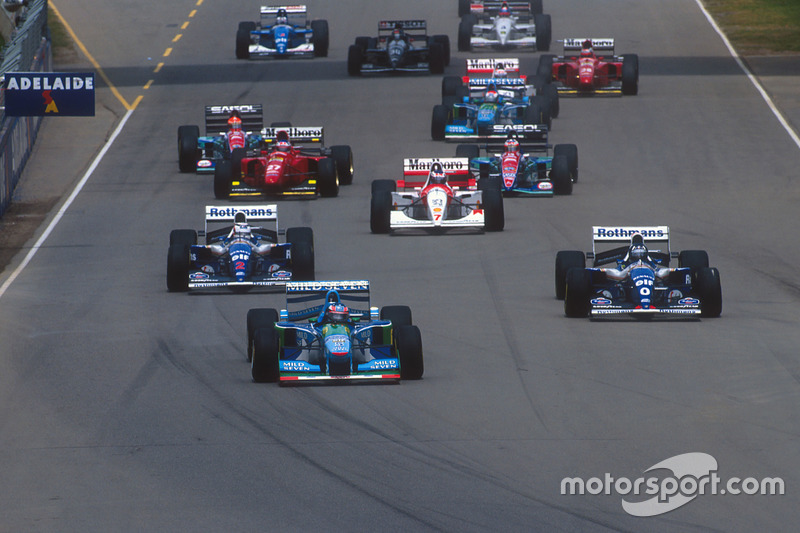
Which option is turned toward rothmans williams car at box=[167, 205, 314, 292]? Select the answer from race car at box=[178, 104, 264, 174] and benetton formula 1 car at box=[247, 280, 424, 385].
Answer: the race car

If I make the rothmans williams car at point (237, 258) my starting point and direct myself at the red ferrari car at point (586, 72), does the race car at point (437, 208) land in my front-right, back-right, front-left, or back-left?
front-right

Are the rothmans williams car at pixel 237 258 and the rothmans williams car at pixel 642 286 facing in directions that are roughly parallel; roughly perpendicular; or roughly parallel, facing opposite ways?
roughly parallel

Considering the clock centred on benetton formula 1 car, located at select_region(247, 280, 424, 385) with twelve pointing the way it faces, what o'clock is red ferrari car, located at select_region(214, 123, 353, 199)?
The red ferrari car is roughly at 6 o'clock from the benetton formula 1 car.

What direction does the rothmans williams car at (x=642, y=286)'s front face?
toward the camera

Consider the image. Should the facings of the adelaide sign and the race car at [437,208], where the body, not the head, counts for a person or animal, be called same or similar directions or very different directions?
same or similar directions

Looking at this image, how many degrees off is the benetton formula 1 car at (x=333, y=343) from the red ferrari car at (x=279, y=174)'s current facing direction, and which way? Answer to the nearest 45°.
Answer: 0° — it already faces it

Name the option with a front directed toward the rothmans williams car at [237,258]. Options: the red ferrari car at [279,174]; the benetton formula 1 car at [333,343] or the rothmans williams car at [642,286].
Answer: the red ferrari car

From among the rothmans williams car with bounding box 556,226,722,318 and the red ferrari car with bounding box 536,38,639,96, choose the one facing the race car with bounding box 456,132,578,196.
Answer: the red ferrari car

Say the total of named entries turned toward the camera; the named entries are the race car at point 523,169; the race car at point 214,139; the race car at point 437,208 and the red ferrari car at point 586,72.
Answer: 4

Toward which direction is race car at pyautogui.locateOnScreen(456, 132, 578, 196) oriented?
toward the camera

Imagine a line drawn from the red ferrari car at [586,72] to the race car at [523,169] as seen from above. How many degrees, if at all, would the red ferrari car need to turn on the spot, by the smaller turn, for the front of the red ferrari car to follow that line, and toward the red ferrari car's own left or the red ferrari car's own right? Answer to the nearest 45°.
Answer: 0° — it already faces it

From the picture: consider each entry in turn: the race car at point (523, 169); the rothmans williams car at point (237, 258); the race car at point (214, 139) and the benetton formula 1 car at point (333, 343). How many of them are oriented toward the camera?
4

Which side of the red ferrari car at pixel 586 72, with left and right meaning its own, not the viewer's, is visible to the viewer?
front

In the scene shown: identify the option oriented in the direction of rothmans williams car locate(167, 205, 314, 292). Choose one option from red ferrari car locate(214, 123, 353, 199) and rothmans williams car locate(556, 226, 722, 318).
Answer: the red ferrari car

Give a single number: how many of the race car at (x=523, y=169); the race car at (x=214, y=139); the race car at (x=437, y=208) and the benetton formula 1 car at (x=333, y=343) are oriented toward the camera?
4
